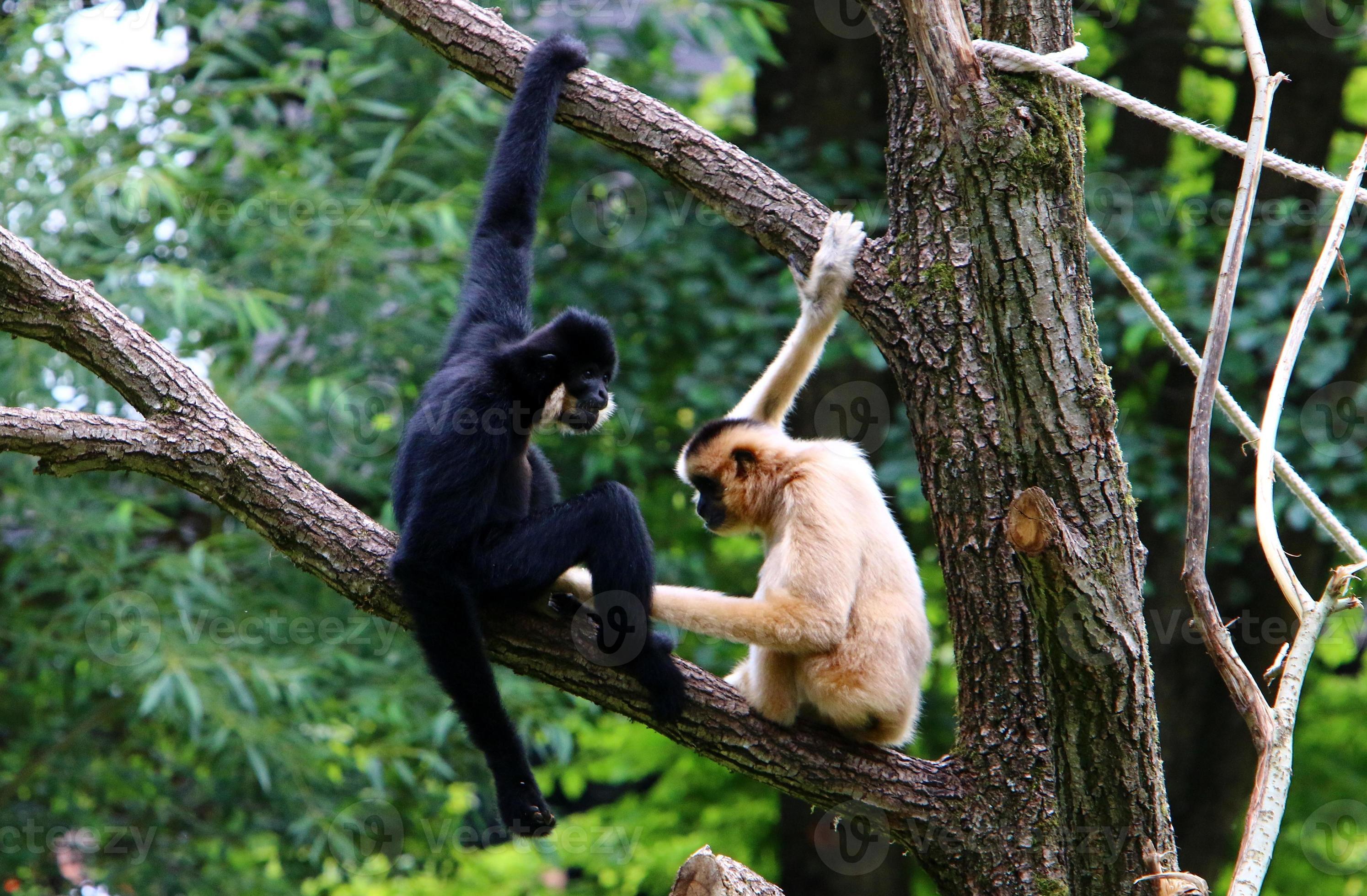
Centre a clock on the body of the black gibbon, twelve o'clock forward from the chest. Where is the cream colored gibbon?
The cream colored gibbon is roughly at 12 o'clock from the black gibbon.

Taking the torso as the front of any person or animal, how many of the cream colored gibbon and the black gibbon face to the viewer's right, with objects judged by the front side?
1

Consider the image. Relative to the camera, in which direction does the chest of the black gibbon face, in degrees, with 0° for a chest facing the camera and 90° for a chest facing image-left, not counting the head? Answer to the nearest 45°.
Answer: approximately 270°

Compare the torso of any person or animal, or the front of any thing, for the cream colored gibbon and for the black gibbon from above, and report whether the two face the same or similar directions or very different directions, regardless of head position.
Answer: very different directions

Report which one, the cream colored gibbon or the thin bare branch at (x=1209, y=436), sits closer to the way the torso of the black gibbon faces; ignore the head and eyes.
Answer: the cream colored gibbon

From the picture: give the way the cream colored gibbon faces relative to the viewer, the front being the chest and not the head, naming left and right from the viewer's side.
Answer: facing to the left of the viewer
